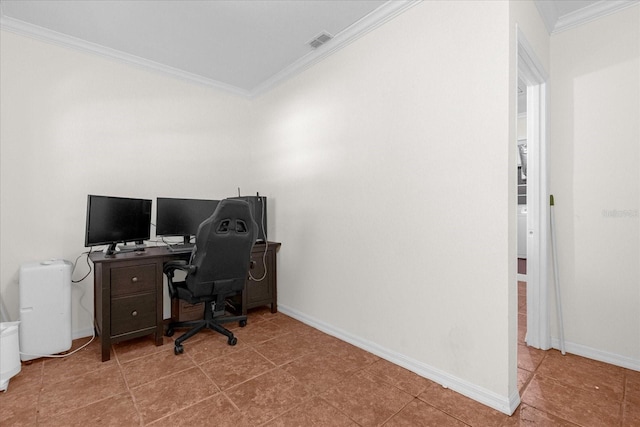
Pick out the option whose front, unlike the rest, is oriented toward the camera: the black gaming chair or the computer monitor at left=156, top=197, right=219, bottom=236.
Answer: the computer monitor

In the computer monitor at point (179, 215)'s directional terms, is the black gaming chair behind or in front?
in front

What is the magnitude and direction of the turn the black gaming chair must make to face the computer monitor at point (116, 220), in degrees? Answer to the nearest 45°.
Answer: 0° — it already faces it

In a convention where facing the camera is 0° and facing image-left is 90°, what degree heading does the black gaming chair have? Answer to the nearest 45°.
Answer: approximately 135°

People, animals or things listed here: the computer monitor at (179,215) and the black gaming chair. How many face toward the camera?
1

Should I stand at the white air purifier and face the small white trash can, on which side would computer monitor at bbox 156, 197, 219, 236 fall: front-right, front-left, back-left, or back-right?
back-left

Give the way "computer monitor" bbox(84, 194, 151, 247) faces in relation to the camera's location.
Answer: facing the viewer and to the right of the viewer

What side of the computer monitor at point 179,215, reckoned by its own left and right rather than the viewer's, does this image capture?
front

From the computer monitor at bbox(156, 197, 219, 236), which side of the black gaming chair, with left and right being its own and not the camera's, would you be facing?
front
